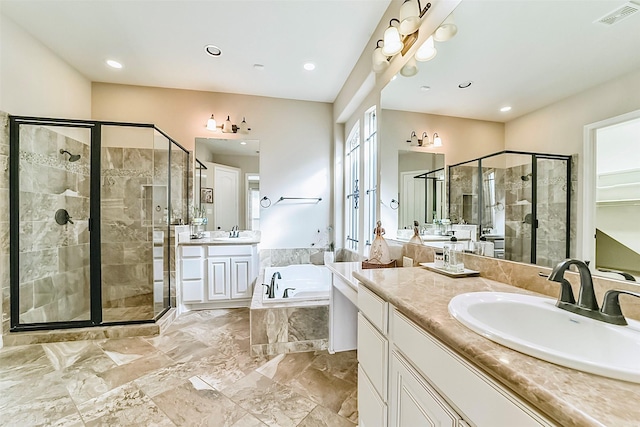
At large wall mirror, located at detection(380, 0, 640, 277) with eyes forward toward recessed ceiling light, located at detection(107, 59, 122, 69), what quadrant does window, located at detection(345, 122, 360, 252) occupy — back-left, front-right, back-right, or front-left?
front-right

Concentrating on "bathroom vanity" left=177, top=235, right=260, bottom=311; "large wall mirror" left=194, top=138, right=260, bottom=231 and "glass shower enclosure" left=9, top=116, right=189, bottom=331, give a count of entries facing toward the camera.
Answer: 3

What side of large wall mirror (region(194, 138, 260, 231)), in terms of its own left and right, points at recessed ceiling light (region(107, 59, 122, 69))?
right

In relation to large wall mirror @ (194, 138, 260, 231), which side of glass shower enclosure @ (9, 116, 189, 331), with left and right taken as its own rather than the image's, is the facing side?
left

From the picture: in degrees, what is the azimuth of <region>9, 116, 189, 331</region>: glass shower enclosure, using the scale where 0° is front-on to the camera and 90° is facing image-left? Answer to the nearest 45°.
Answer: approximately 0°

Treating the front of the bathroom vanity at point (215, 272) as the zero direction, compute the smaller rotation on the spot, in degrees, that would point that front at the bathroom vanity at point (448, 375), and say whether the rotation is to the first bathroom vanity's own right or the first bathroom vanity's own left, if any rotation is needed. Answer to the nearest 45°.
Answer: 0° — it already faces it

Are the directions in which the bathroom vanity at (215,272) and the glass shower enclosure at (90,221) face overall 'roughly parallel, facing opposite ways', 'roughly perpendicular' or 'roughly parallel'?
roughly parallel

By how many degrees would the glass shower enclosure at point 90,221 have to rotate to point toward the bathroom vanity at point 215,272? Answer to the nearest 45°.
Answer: approximately 90° to its left

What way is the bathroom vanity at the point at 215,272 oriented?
toward the camera

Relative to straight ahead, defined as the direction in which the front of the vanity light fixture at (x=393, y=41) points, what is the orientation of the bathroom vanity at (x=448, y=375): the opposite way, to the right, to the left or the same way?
the same way

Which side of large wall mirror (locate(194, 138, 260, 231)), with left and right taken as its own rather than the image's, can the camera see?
front

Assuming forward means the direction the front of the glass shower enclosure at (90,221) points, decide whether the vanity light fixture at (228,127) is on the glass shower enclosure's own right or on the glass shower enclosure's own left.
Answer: on the glass shower enclosure's own left

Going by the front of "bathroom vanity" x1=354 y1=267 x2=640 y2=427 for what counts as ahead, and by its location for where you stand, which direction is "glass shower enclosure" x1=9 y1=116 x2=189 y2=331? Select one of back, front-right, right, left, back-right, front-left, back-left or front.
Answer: front-right

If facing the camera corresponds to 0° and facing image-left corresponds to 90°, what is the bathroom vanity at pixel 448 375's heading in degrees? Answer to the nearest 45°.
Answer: approximately 45°
